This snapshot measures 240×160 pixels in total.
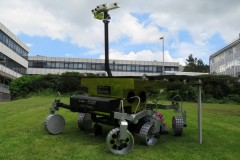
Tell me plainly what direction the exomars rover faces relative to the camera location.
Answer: facing the viewer and to the left of the viewer

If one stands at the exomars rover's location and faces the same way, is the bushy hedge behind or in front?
behind
